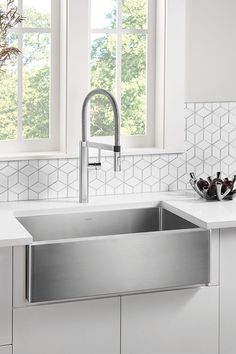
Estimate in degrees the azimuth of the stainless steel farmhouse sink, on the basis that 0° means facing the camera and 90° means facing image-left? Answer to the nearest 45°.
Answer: approximately 0°

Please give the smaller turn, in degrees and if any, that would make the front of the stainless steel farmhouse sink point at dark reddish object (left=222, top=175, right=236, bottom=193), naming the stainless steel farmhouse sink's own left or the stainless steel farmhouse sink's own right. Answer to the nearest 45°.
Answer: approximately 135° to the stainless steel farmhouse sink's own left
